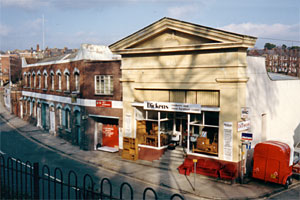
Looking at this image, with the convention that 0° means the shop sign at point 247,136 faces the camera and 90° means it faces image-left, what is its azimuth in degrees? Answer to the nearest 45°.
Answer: approximately 0°

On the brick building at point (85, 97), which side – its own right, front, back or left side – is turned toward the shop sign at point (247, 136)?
left

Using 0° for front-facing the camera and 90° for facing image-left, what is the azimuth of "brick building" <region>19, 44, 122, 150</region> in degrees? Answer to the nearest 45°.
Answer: approximately 45°

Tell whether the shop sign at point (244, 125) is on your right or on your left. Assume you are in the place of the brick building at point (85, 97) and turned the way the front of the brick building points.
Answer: on your left

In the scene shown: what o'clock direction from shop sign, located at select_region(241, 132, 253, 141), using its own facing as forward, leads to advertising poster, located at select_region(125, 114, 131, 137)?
The advertising poster is roughly at 4 o'clock from the shop sign.

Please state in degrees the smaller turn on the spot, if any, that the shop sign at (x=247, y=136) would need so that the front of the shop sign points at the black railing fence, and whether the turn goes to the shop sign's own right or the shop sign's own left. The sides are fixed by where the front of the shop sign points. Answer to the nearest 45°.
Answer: approximately 45° to the shop sign's own right

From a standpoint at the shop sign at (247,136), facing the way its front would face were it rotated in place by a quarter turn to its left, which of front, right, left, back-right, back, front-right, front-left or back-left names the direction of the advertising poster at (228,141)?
back-left

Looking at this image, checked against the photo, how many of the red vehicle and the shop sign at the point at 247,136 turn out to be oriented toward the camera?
1

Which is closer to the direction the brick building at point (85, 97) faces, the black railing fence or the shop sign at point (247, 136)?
the black railing fence

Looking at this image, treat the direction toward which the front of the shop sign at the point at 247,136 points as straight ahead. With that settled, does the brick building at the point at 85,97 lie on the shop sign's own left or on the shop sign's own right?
on the shop sign's own right
